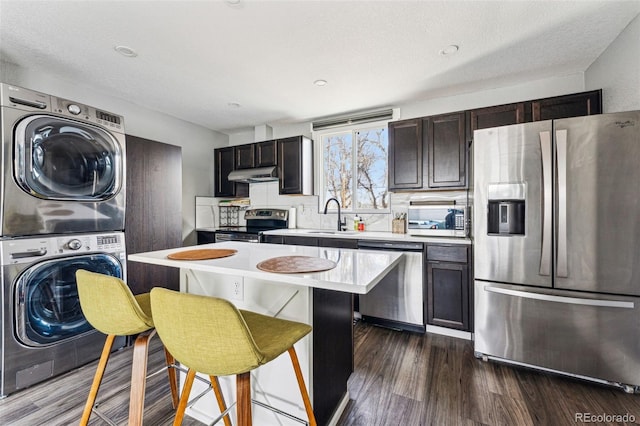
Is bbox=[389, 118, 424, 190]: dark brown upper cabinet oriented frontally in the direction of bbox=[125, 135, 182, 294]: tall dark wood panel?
no

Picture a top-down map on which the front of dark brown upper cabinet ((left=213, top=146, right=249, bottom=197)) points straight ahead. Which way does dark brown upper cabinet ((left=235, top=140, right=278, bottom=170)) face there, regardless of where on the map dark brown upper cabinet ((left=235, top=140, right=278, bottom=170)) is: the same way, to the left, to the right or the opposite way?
the same way

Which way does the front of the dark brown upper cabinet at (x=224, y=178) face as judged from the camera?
facing the viewer and to the left of the viewer

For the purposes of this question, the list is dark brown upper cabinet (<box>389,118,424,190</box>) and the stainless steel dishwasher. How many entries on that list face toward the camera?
2

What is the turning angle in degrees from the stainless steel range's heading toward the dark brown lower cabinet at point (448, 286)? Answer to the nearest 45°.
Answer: approximately 90° to its left

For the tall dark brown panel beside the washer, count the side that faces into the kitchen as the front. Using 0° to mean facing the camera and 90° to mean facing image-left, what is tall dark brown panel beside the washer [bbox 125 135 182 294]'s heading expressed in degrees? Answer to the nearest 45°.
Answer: approximately 315°

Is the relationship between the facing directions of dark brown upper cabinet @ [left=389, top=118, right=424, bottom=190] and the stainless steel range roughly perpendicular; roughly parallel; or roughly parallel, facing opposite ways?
roughly parallel

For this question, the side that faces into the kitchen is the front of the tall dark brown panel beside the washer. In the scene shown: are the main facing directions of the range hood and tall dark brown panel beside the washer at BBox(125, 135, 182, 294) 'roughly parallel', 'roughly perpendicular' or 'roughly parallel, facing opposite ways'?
roughly perpendicular

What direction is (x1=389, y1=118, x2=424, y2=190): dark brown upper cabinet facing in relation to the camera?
toward the camera

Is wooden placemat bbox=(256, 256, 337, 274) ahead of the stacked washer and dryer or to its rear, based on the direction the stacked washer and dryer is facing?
ahead

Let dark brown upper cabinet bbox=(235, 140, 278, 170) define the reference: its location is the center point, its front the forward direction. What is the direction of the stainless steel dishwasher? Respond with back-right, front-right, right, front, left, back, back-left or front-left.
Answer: left

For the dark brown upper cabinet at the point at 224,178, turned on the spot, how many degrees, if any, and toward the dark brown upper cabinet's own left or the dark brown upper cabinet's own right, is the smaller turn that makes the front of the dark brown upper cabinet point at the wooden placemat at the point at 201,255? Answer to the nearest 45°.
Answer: approximately 45° to the dark brown upper cabinet's own left

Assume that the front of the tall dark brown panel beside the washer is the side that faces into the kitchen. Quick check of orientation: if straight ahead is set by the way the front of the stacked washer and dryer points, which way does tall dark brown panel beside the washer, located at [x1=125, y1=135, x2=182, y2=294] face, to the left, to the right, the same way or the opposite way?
the same way

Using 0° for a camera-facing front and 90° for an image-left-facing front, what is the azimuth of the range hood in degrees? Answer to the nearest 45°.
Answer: approximately 45°

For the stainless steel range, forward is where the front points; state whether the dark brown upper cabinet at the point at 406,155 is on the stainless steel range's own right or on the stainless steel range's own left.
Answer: on the stainless steel range's own left

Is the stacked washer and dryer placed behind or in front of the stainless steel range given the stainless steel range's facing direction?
in front

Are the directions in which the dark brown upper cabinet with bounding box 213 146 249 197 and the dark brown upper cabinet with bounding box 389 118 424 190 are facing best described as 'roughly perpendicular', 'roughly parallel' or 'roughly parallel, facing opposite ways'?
roughly parallel

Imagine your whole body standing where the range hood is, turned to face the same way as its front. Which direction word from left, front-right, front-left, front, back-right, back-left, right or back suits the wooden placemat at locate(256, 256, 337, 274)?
front-left

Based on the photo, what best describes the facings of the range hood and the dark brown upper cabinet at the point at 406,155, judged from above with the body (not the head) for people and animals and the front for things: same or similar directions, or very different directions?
same or similar directions
